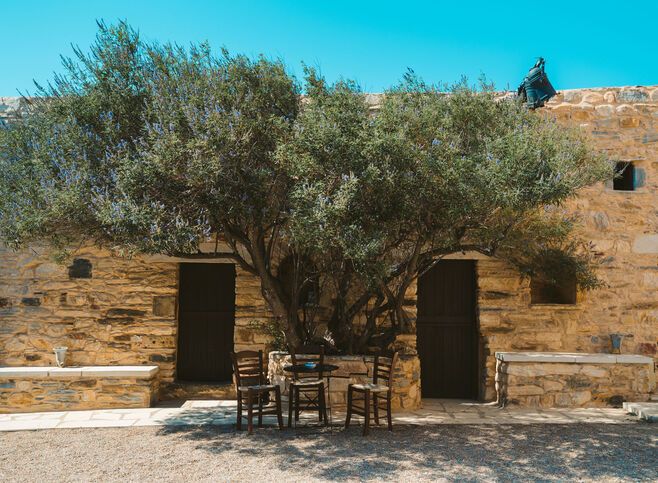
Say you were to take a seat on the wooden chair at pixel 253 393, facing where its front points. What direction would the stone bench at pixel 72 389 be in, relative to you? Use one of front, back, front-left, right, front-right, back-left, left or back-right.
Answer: back

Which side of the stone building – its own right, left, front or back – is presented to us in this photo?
front

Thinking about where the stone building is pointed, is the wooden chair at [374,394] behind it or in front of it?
in front

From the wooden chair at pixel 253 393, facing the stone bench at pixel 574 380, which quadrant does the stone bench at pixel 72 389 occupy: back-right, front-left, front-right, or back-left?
back-left

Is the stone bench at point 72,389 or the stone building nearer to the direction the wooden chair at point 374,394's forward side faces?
the stone bench

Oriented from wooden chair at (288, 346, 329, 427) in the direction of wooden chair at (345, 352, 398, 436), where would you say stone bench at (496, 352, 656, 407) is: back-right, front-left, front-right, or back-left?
front-left

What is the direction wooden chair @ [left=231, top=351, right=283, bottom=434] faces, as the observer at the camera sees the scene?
facing the viewer and to the right of the viewer

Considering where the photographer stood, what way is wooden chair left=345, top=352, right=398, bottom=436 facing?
facing the viewer and to the left of the viewer
